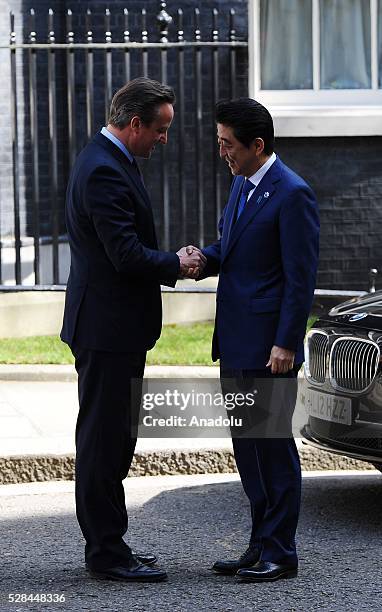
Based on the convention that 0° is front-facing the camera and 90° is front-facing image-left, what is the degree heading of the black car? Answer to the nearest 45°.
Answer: approximately 45°

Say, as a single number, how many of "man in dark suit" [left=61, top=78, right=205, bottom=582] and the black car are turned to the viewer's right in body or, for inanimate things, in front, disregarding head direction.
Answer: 1

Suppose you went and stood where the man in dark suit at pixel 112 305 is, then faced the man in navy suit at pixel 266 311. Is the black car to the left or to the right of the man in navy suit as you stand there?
left

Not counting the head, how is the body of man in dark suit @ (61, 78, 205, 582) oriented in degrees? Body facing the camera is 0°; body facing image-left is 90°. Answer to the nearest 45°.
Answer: approximately 270°

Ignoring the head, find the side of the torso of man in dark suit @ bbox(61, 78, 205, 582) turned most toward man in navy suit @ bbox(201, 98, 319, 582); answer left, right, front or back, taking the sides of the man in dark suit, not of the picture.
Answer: front

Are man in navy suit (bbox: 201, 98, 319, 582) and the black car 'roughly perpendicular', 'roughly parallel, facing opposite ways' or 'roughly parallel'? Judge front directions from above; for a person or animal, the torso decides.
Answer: roughly parallel

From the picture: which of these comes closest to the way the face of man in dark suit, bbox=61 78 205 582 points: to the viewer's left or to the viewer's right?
to the viewer's right

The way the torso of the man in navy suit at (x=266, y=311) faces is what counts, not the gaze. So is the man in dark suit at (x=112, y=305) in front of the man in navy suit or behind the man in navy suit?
in front

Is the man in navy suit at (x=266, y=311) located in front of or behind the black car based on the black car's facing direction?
in front

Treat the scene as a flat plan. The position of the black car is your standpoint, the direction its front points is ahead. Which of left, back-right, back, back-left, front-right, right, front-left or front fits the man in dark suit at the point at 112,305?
front
